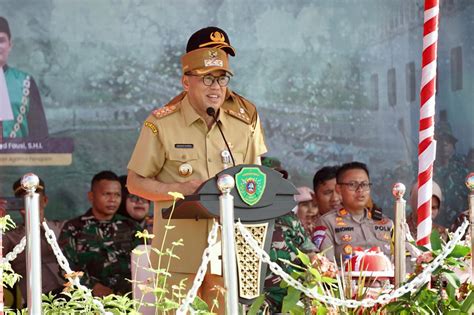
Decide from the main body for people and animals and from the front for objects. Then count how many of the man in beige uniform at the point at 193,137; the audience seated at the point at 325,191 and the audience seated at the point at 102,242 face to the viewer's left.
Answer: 0

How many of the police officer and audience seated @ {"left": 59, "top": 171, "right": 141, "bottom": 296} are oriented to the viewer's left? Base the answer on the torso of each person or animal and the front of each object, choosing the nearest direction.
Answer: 0

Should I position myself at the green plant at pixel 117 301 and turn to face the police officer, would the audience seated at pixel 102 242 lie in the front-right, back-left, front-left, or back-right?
front-left

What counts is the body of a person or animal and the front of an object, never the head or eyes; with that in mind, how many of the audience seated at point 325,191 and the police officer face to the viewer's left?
0

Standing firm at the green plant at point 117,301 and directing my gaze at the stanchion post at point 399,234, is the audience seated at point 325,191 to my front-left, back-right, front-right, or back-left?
front-left

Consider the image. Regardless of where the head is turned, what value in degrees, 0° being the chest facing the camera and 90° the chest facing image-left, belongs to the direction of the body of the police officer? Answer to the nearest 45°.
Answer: approximately 315°

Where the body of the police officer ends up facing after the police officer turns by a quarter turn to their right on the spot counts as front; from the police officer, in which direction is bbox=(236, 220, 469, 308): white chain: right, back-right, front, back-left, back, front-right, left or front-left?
front-left

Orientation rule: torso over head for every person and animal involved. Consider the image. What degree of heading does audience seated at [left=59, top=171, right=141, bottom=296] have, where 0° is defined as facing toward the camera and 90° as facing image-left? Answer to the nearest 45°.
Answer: approximately 315°

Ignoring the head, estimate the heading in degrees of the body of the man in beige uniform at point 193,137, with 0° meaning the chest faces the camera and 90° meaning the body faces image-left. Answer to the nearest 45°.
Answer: approximately 315°

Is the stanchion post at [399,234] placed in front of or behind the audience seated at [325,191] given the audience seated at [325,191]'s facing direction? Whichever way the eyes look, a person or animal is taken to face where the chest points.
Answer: in front

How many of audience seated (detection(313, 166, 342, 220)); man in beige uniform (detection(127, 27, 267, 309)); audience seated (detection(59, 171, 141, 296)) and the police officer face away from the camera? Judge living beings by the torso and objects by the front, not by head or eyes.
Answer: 0
